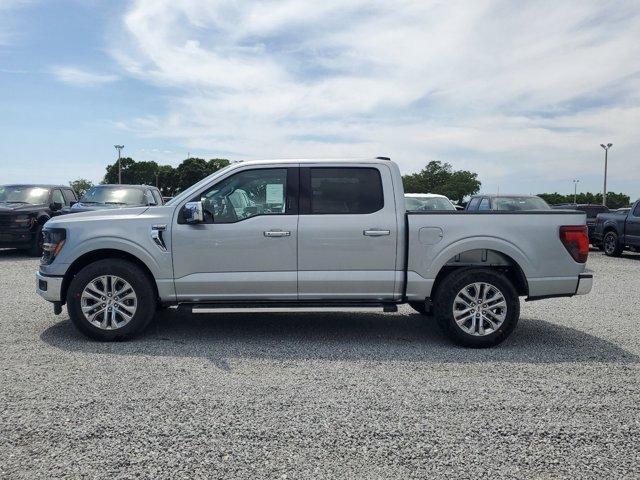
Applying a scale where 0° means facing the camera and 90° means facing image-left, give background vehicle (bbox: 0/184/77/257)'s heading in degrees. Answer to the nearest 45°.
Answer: approximately 45°

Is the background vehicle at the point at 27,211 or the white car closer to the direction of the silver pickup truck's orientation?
the background vehicle

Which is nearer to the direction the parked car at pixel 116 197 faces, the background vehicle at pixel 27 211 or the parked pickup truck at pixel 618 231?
the background vehicle

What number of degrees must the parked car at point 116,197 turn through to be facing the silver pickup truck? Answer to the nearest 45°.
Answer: approximately 45° to its left

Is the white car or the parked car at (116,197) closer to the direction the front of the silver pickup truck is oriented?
the parked car

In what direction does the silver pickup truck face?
to the viewer's left

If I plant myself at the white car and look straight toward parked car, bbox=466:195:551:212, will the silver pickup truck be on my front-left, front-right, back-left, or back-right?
back-right

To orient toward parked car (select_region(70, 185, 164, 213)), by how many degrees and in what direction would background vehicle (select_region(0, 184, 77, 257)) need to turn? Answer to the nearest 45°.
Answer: approximately 90° to its left

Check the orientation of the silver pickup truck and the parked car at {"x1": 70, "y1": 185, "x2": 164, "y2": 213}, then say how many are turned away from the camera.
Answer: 0

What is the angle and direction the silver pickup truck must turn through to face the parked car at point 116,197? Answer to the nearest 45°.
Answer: approximately 45° to its right

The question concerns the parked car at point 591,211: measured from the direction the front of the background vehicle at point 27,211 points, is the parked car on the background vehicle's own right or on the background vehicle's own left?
on the background vehicle's own left

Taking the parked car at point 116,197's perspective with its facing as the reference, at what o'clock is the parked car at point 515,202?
the parked car at point 515,202 is roughly at 8 o'clock from the parked car at point 116,197.
